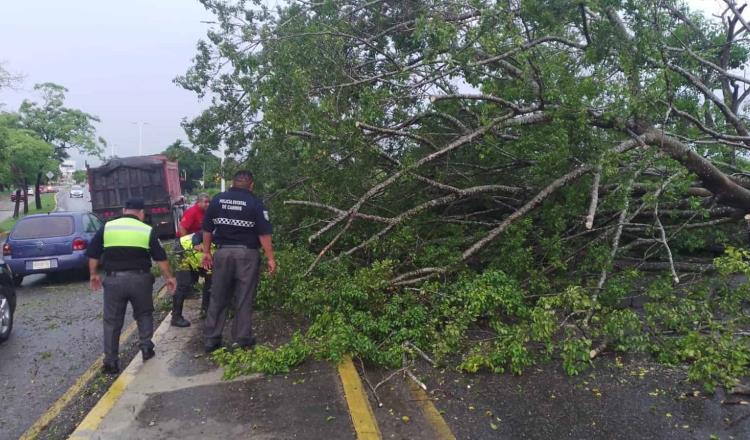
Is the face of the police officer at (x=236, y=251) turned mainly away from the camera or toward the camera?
away from the camera

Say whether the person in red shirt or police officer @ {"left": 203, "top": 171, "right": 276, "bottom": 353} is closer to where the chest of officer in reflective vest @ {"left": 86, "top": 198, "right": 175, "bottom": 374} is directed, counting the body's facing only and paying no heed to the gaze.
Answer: the person in red shirt

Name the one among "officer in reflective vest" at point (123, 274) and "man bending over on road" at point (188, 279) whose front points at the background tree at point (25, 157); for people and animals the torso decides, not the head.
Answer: the officer in reflective vest

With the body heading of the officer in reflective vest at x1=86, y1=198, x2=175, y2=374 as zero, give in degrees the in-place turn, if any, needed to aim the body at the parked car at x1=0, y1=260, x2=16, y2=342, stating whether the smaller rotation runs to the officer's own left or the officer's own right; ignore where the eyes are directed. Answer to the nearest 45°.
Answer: approximately 45° to the officer's own left

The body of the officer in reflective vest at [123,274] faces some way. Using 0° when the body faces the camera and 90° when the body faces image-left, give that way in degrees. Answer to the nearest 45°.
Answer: approximately 180°

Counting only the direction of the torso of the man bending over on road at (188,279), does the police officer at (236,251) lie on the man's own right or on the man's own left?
on the man's own right

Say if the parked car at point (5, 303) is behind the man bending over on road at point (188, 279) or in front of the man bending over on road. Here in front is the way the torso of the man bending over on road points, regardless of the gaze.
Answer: behind

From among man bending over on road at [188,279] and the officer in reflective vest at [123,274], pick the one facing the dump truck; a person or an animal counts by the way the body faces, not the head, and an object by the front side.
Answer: the officer in reflective vest

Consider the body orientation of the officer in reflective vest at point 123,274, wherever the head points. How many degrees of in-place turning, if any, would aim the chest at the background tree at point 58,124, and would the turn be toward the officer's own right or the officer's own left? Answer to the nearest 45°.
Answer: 0° — they already face it
